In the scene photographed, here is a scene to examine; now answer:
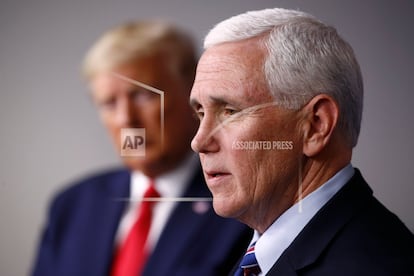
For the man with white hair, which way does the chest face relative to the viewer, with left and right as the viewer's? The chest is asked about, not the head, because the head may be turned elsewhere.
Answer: facing the viewer and to the left of the viewer

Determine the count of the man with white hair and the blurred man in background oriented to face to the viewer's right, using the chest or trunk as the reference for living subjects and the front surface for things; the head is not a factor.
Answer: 0

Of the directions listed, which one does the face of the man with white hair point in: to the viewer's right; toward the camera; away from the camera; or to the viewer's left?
to the viewer's left
